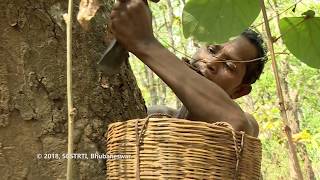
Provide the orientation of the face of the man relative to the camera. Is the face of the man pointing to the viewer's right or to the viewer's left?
to the viewer's left
